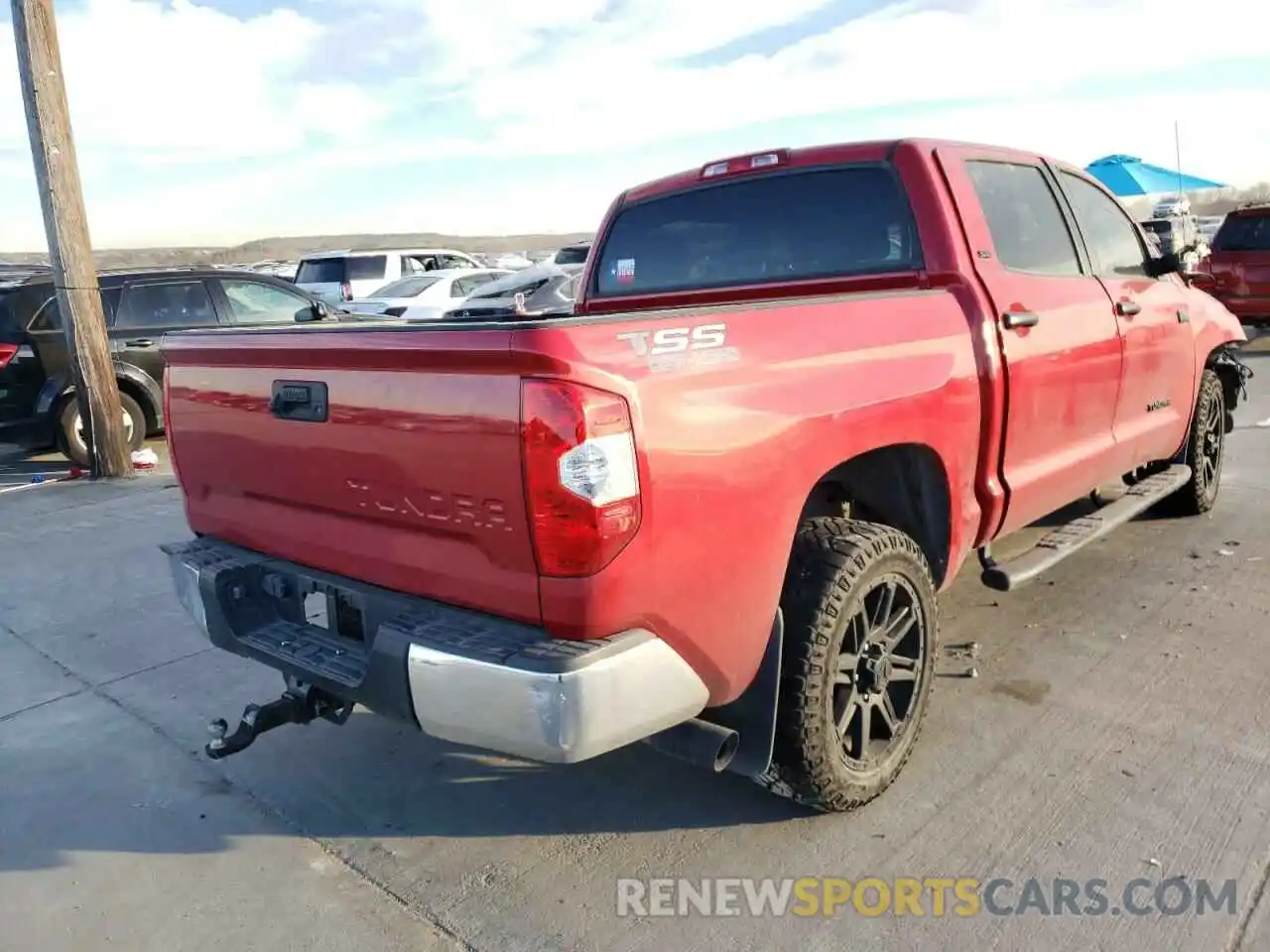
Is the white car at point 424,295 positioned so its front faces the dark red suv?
no

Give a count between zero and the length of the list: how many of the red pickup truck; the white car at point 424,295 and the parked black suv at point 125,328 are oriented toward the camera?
0

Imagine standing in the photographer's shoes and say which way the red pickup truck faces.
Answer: facing away from the viewer and to the right of the viewer

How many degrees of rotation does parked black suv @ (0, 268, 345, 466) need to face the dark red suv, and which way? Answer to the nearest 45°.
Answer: approximately 45° to its right

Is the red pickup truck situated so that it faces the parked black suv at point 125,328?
no

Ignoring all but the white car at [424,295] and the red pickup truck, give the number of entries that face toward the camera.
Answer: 0

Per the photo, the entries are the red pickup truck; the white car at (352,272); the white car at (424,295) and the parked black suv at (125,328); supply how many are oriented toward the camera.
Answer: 0

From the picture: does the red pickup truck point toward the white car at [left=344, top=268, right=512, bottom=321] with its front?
no

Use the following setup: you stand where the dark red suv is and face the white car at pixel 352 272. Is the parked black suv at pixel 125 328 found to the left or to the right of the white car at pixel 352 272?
left

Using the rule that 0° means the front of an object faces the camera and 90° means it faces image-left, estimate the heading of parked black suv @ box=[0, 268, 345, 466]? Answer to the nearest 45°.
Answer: approximately 225°

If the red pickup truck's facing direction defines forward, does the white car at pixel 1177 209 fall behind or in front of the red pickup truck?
in front

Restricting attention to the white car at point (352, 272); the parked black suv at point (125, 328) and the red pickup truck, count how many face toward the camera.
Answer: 0
